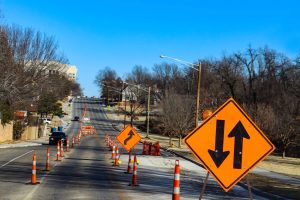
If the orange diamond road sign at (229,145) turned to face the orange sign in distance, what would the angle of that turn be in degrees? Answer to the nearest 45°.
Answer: approximately 180°

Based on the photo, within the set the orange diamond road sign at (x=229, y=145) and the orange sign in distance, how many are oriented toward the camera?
2

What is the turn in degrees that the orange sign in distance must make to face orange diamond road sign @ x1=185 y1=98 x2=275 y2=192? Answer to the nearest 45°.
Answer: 0° — it already faces it

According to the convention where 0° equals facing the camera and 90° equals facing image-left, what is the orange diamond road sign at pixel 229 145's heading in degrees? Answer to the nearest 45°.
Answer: approximately 0°
